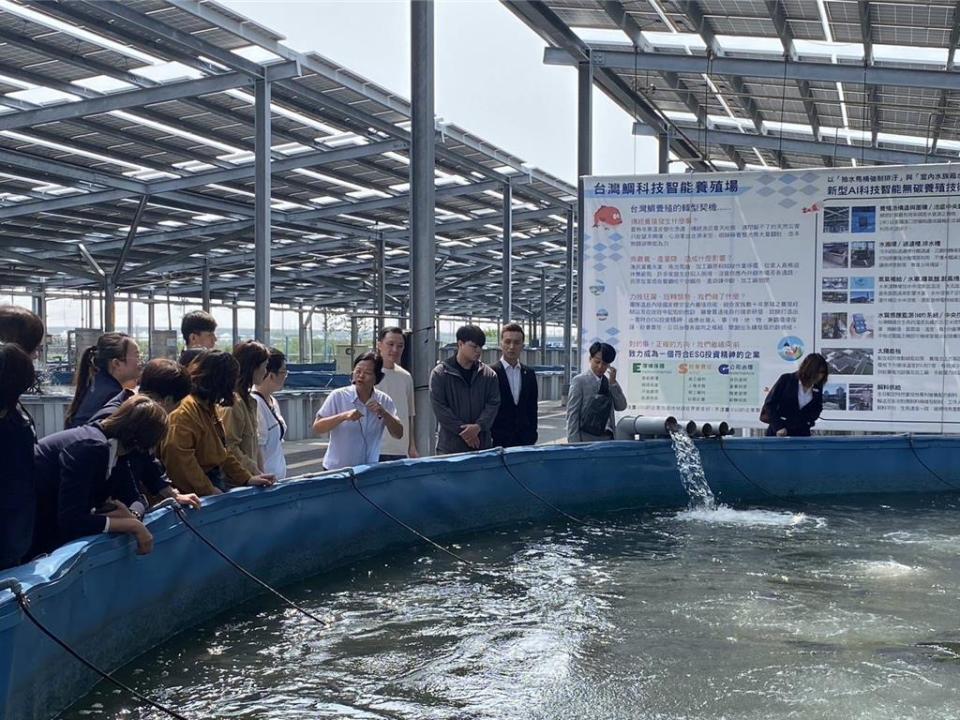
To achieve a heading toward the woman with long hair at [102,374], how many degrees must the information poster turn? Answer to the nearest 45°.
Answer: approximately 45° to its right

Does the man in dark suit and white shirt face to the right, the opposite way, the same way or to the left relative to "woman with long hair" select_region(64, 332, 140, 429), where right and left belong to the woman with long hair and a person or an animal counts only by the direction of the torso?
to the right

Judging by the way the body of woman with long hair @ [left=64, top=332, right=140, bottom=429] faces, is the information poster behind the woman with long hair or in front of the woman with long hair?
in front

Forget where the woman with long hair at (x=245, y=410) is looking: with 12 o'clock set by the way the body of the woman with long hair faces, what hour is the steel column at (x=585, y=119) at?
The steel column is roughly at 10 o'clock from the woman with long hair.

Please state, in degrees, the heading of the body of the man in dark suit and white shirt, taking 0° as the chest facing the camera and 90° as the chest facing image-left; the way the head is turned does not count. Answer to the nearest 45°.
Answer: approximately 0°

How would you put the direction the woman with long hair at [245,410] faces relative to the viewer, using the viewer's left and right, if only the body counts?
facing to the right of the viewer

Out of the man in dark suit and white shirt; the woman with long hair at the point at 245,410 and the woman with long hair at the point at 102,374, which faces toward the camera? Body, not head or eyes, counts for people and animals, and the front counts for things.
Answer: the man in dark suit and white shirt

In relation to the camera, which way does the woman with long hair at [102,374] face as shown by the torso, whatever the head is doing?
to the viewer's right

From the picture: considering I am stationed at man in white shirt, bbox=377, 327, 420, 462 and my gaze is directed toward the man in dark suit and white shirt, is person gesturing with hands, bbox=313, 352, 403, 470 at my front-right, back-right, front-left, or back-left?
back-right

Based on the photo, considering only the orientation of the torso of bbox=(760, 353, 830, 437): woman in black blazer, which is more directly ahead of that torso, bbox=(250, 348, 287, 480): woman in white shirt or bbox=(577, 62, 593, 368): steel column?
the woman in white shirt

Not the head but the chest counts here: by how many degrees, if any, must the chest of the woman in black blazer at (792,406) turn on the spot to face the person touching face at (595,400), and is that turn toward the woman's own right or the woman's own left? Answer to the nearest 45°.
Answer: approximately 90° to the woman's own right

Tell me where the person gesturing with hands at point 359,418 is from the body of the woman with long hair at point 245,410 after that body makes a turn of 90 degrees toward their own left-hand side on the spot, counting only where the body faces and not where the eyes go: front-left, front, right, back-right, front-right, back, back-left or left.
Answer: front-right
